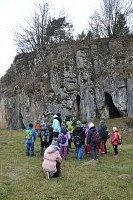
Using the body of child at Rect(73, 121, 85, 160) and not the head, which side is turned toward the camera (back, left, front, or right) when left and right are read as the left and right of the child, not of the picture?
back

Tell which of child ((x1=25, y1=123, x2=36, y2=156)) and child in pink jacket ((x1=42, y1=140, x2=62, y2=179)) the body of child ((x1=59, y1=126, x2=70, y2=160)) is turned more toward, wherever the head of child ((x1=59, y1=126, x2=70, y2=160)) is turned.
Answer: the child

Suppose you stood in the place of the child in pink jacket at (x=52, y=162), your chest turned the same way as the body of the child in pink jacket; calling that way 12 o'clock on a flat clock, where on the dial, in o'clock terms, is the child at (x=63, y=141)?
The child is roughly at 11 o'clock from the child in pink jacket.

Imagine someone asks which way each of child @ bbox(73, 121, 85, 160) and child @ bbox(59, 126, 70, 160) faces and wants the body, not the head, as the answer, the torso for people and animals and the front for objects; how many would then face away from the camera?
2

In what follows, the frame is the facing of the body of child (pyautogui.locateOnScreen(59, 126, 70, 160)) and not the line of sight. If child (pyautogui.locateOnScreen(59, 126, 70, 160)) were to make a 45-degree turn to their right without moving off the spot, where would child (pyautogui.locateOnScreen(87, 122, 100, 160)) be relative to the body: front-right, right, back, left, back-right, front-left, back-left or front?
front-right

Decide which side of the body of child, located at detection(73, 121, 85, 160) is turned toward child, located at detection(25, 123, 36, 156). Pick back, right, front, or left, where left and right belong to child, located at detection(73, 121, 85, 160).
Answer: left

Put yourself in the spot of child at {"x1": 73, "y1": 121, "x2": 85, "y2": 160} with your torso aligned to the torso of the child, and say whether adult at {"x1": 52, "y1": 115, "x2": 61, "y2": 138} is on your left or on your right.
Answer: on your left

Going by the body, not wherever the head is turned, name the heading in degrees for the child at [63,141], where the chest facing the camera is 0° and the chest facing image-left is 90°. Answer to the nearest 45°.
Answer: approximately 180°

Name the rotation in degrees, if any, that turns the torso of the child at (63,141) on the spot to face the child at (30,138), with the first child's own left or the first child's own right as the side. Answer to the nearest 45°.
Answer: approximately 45° to the first child's own left

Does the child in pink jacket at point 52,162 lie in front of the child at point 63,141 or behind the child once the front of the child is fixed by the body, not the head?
behind

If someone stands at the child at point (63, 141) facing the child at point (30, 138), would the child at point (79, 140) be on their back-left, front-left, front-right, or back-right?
back-right

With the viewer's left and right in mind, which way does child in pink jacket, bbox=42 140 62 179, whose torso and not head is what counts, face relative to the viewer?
facing away from the viewer and to the right of the viewer

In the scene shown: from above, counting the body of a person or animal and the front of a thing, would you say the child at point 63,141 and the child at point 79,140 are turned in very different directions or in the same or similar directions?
same or similar directions

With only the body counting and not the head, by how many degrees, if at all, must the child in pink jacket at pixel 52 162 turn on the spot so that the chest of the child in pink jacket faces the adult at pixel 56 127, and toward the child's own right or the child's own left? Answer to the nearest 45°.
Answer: approximately 45° to the child's own left

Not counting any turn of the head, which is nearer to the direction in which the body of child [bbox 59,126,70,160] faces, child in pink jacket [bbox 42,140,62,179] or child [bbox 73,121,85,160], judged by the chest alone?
the child
